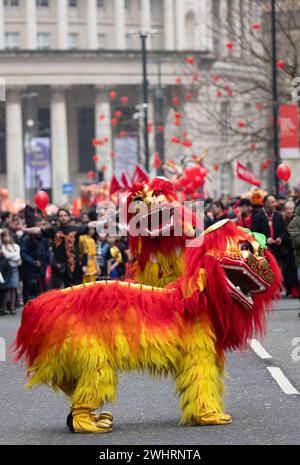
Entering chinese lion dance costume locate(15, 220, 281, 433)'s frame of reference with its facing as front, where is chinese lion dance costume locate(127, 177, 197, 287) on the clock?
chinese lion dance costume locate(127, 177, 197, 287) is roughly at 9 o'clock from chinese lion dance costume locate(15, 220, 281, 433).

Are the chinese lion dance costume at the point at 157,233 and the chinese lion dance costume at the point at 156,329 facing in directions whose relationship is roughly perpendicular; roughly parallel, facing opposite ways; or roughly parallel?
roughly perpendicular

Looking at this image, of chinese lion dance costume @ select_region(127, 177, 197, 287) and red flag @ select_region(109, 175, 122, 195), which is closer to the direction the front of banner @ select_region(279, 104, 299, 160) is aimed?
the chinese lion dance costume

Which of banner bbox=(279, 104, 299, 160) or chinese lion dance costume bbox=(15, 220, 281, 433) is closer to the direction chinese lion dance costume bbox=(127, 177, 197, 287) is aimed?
the chinese lion dance costume

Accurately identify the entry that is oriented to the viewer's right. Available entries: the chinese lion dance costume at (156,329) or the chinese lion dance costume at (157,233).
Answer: the chinese lion dance costume at (156,329)

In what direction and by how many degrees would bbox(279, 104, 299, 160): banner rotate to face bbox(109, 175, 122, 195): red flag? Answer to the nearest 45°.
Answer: approximately 90° to its right

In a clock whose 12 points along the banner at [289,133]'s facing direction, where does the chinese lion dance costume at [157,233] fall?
The chinese lion dance costume is roughly at 12 o'clock from the banner.

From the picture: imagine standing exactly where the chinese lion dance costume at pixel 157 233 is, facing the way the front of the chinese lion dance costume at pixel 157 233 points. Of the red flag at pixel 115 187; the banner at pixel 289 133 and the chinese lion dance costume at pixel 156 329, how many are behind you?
2

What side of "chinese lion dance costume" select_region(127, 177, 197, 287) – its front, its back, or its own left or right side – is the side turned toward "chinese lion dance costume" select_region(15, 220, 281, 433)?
front

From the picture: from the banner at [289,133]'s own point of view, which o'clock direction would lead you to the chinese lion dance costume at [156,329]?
The chinese lion dance costume is roughly at 12 o'clock from the banner.

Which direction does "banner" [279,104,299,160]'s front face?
toward the camera

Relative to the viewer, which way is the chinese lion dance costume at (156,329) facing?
to the viewer's right

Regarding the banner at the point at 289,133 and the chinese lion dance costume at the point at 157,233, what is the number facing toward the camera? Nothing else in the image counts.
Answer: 2

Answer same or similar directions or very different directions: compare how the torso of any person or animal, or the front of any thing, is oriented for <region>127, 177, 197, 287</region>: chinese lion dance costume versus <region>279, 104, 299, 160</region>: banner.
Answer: same or similar directions
